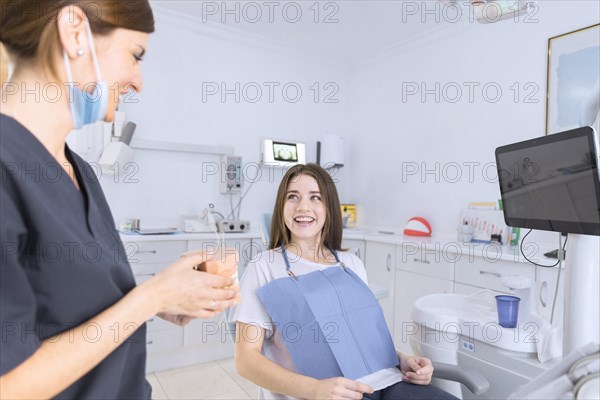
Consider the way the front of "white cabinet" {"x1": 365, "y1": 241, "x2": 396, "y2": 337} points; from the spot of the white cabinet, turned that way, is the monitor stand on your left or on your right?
on your left

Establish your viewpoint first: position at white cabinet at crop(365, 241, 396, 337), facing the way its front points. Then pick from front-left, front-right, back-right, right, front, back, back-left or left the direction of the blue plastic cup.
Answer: front-left

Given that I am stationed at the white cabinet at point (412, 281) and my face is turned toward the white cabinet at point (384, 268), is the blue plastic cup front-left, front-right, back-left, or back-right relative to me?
back-left

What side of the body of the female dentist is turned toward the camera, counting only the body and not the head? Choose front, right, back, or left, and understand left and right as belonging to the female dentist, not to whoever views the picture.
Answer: right

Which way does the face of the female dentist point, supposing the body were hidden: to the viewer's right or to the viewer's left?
to the viewer's right

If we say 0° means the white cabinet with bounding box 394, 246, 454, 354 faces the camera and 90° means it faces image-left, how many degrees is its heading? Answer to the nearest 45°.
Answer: approximately 45°

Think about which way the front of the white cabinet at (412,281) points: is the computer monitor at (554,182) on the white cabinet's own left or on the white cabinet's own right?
on the white cabinet's own left

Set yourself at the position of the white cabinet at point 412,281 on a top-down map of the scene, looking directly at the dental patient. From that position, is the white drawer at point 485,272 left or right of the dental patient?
left

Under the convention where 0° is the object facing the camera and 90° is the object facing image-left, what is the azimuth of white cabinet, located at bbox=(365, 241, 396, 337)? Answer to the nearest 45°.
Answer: approximately 45°
